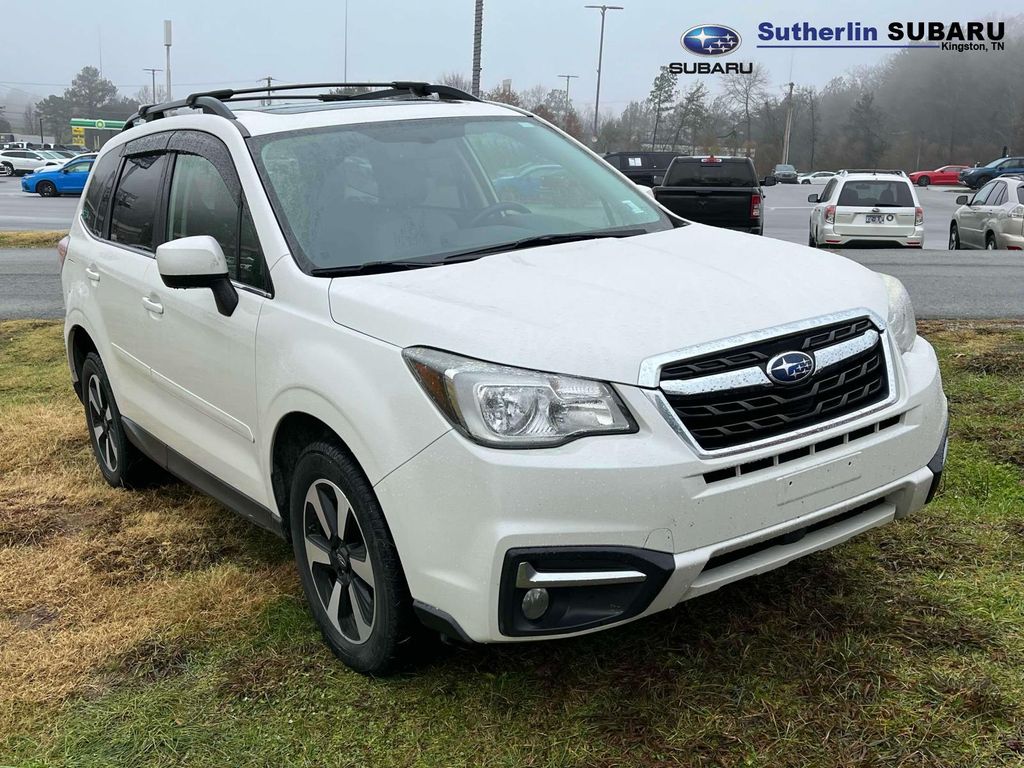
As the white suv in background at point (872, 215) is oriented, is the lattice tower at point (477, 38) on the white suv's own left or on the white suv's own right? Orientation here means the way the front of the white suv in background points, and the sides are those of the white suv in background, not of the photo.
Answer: on the white suv's own left

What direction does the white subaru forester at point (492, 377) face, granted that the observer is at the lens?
facing the viewer and to the right of the viewer

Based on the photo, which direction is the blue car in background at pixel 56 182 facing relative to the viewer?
to the viewer's left

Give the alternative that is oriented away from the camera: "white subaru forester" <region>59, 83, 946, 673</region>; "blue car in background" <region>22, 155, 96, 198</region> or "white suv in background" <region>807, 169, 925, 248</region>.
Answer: the white suv in background

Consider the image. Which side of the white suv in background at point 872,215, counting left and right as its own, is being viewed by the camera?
back

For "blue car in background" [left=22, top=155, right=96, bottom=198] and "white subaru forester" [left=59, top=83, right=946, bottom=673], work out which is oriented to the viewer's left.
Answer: the blue car in background
